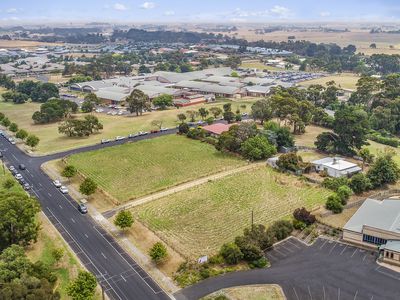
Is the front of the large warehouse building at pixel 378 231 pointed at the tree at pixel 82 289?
yes

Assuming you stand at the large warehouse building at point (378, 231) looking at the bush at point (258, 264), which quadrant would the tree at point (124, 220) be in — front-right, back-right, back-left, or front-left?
front-right

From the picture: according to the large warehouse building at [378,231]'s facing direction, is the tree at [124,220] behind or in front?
in front

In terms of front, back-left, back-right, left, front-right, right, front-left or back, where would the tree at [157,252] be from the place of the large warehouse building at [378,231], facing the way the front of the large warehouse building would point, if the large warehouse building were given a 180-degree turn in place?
back

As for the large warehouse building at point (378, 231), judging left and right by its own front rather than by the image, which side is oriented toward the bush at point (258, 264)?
front

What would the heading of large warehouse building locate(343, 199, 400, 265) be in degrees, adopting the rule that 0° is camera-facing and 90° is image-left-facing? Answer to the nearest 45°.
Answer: approximately 45°

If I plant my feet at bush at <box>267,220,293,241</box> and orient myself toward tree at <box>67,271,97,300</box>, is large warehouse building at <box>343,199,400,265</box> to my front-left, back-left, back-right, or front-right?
back-left

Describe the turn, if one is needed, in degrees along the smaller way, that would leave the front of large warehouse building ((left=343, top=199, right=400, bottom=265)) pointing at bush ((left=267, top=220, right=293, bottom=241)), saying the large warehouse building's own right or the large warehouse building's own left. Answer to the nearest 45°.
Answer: approximately 45° to the large warehouse building's own right

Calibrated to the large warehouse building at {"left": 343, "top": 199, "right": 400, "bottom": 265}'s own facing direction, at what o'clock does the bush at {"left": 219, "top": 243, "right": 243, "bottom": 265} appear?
The bush is roughly at 2 o'clock from the large warehouse building.
